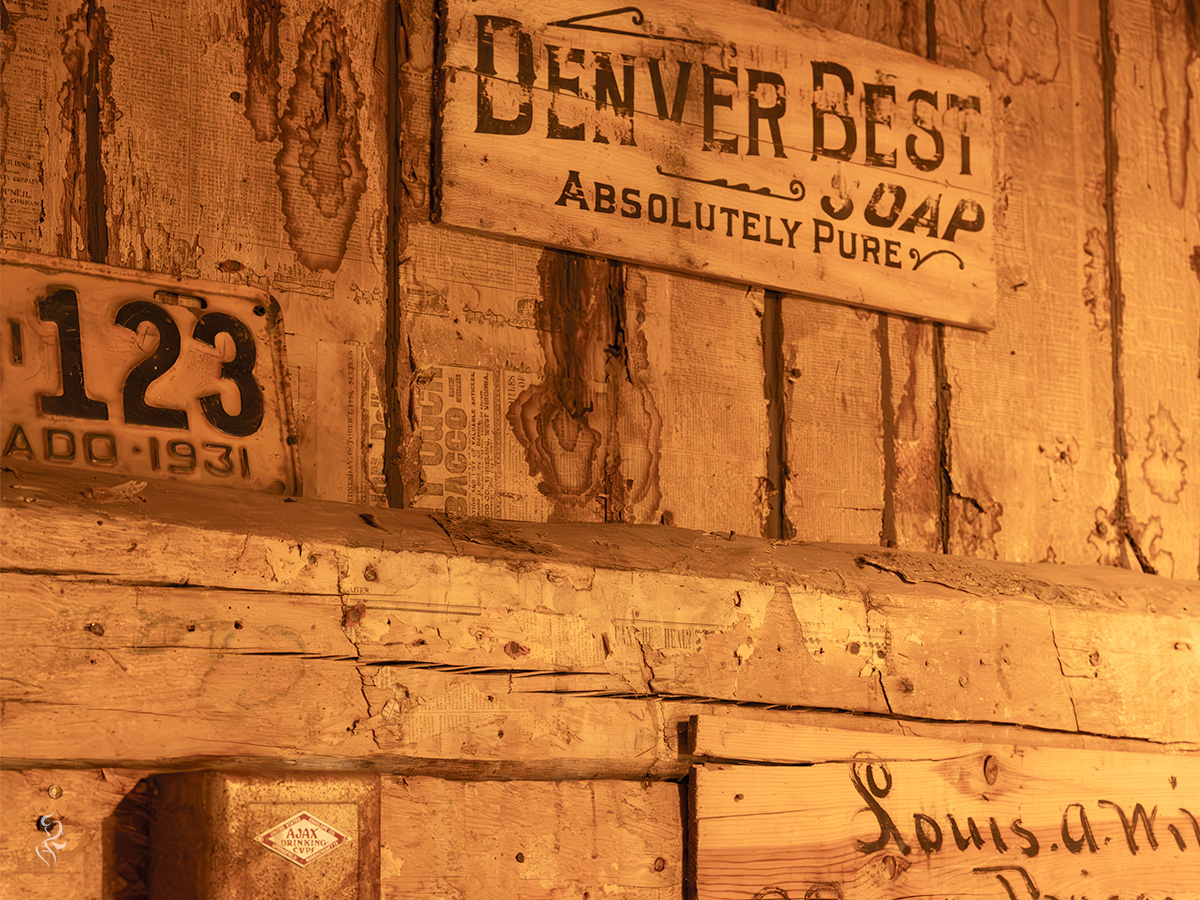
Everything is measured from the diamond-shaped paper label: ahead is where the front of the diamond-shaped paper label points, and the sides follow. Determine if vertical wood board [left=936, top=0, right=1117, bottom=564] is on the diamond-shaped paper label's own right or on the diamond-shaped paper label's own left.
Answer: on the diamond-shaped paper label's own left

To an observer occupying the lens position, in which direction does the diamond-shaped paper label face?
facing the viewer

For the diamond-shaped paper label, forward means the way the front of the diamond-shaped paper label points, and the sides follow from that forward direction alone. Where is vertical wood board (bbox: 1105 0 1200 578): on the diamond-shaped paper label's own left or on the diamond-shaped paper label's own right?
on the diamond-shaped paper label's own left
